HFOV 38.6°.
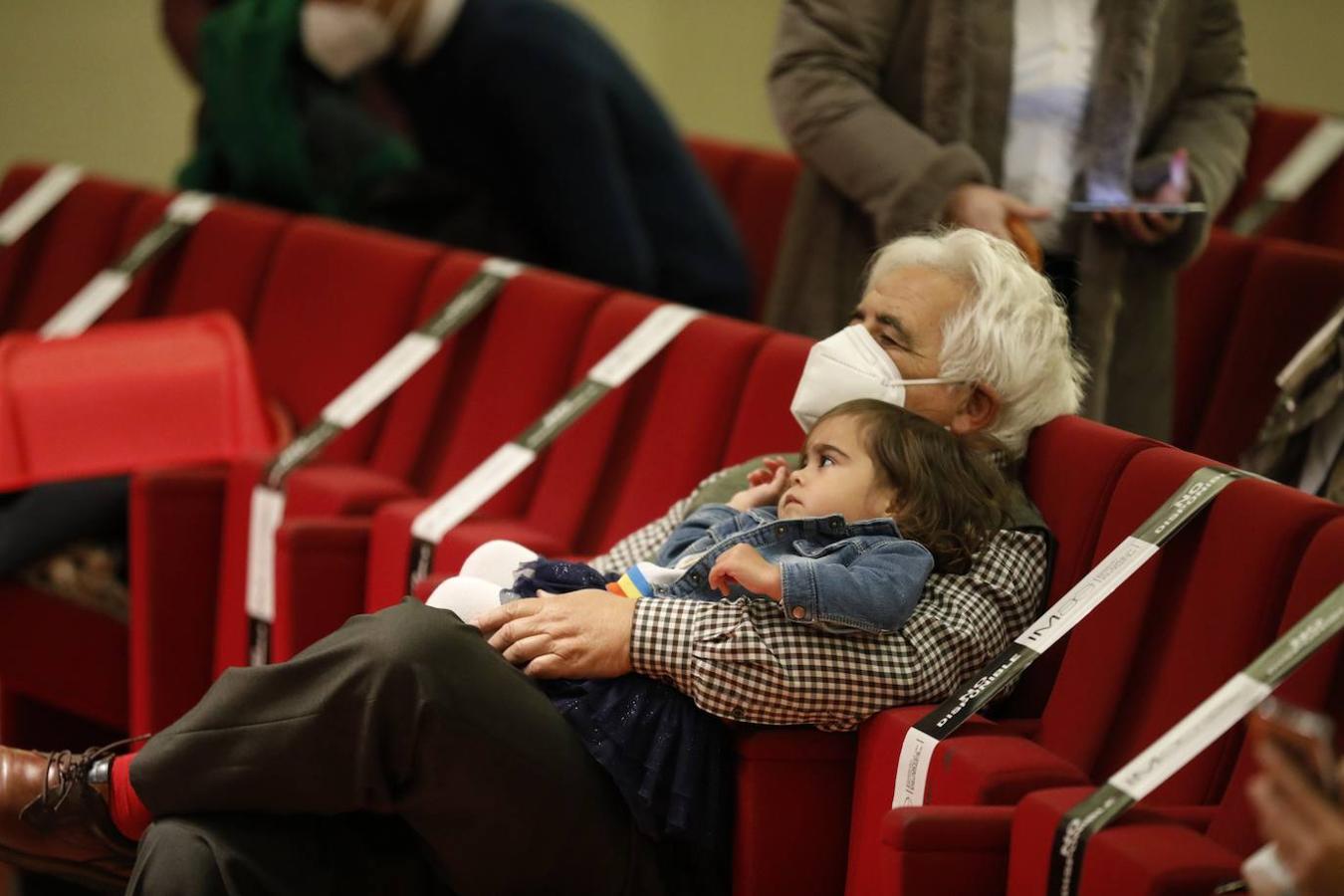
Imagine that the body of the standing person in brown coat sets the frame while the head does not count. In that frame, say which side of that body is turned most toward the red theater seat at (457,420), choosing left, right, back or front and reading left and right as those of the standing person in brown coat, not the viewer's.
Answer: right

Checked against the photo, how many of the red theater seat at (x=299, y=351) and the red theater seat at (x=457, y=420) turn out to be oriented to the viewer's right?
0

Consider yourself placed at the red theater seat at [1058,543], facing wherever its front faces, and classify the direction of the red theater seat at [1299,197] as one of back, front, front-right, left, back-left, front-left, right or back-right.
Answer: back-right

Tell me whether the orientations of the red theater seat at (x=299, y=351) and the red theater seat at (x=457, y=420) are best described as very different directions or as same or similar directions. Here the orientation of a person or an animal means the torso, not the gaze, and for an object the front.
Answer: same or similar directions

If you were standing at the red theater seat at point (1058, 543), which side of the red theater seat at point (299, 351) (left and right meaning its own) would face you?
left

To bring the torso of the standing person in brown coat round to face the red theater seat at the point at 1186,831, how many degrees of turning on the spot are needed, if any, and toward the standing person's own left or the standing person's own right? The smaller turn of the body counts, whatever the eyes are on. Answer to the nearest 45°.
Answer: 0° — they already face it

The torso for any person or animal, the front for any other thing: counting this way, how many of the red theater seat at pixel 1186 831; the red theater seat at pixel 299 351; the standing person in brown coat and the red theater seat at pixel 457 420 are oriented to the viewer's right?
0

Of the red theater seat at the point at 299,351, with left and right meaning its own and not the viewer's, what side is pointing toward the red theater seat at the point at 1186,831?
left

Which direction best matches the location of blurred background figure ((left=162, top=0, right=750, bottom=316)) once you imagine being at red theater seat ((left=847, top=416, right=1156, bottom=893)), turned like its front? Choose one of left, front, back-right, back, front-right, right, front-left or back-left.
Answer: right

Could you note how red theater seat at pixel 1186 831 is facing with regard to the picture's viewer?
facing the viewer and to the left of the viewer

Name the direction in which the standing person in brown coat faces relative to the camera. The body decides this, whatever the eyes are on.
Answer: toward the camera
